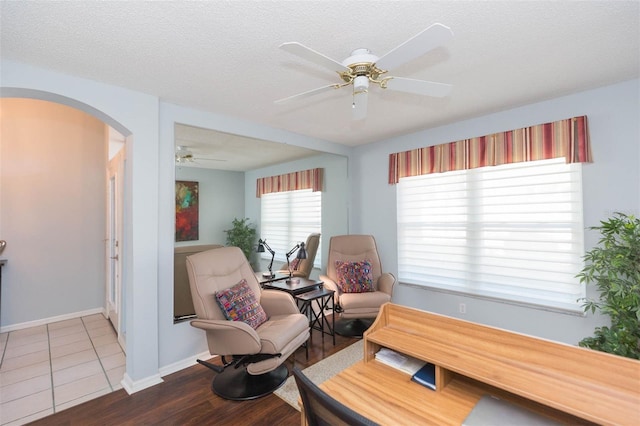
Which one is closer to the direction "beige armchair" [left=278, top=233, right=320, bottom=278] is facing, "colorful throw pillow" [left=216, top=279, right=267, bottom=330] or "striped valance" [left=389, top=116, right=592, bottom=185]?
the colorful throw pillow

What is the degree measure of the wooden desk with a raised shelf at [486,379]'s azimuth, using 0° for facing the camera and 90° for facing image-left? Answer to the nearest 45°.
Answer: approximately 45°

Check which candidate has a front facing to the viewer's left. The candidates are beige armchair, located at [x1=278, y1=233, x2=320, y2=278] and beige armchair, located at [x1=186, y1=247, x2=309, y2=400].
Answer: beige armchair, located at [x1=278, y1=233, x2=320, y2=278]

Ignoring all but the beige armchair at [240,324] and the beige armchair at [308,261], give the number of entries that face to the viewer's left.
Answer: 1

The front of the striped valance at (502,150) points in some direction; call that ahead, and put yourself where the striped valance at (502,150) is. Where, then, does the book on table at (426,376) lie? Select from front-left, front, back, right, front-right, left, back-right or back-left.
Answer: front-left

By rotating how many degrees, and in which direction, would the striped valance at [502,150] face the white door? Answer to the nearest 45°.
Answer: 0° — it already faces it

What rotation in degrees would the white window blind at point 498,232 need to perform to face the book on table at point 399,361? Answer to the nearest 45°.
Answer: approximately 45° to its left
